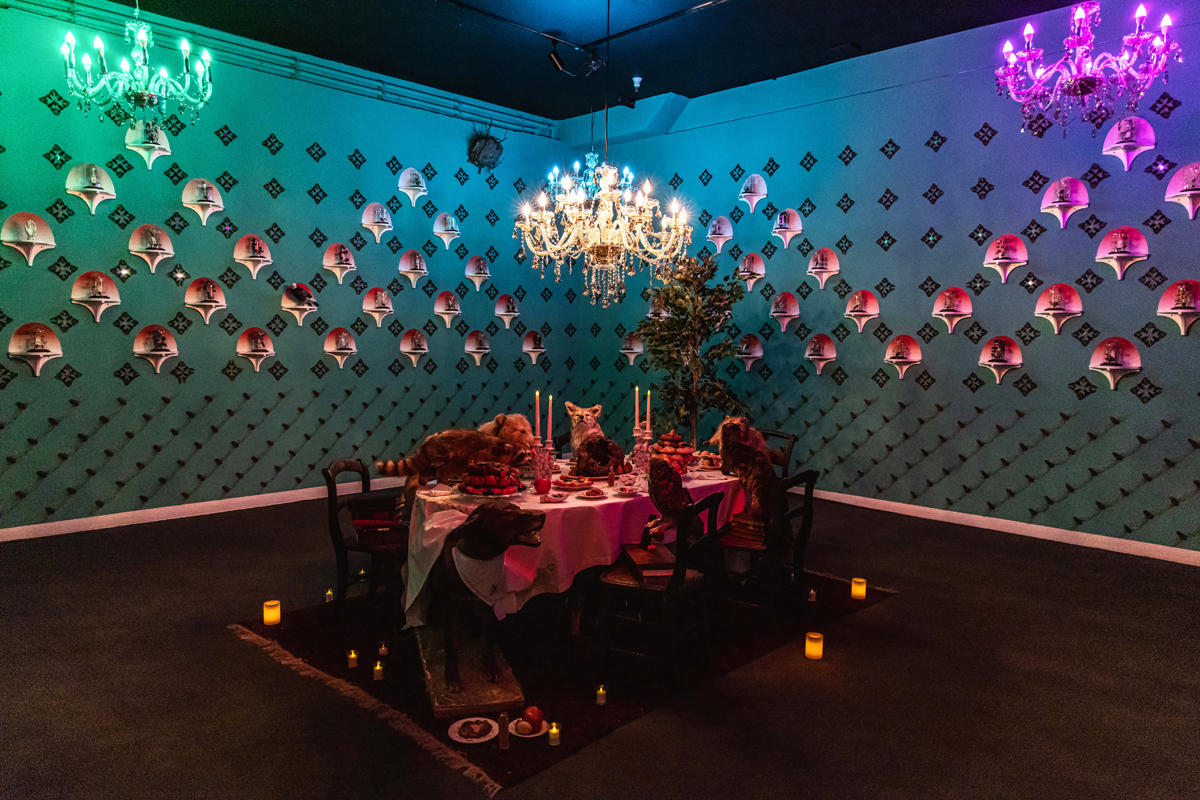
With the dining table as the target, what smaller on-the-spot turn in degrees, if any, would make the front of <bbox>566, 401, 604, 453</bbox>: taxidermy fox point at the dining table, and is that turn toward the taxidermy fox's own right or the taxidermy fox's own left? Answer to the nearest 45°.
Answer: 0° — it already faces it

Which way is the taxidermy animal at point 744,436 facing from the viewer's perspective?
to the viewer's left

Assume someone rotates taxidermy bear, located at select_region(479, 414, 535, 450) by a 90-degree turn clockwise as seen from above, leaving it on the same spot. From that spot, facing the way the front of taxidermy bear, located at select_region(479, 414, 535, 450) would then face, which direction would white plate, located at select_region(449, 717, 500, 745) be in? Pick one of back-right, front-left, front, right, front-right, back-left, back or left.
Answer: front

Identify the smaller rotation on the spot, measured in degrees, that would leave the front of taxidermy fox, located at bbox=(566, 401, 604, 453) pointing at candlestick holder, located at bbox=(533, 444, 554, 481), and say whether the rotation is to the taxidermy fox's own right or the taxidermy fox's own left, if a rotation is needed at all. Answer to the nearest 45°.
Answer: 0° — it already faces it

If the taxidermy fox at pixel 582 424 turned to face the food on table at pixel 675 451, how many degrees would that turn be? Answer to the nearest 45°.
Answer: approximately 90° to its left

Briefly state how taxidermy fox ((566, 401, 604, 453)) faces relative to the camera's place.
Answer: facing the viewer

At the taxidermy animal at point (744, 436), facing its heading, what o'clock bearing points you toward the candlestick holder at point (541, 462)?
The candlestick holder is roughly at 11 o'clock from the taxidermy animal.

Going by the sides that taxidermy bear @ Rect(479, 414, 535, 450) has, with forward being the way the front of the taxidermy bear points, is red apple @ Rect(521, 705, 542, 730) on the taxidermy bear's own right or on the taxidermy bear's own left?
on the taxidermy bear's own right

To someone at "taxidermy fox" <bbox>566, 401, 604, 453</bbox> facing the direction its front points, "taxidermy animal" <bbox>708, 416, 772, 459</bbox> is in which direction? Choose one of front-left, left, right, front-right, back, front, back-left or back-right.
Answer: left

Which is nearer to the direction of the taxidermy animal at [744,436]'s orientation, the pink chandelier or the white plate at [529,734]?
the white plate

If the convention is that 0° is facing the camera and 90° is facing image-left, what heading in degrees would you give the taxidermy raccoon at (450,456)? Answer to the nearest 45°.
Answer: approximately 270°

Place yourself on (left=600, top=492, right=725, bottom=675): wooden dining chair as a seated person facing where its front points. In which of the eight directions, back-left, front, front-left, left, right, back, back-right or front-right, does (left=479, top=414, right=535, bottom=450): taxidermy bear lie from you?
front

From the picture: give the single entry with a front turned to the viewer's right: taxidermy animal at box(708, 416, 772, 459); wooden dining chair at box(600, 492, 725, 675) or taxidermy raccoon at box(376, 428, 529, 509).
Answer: taxidermy raccoon at box(376, 428, 529, 509)

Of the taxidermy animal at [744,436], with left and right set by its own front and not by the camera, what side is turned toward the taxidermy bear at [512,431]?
front

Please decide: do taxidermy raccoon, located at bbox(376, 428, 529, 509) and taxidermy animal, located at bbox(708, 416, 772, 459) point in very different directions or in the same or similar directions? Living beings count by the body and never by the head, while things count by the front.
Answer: very different directions

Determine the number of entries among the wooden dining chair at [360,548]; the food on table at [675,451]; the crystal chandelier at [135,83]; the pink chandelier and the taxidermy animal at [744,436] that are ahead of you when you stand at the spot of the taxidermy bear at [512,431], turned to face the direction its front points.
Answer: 3

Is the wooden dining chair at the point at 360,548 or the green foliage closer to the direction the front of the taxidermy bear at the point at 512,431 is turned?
the green foliage

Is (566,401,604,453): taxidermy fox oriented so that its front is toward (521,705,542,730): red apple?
yes

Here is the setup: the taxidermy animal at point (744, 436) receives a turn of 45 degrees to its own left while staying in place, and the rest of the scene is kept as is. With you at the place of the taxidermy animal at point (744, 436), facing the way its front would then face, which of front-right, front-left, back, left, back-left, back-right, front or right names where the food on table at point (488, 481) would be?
front

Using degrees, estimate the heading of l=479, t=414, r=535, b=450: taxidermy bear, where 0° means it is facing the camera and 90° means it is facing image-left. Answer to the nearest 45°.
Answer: approximately 270°

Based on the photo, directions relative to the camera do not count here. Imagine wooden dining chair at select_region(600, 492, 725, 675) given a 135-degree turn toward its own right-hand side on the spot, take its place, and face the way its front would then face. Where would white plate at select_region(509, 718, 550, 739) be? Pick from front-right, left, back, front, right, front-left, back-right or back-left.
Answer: back-right

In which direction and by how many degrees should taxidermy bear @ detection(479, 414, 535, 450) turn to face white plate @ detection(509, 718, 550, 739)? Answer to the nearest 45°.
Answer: approximately 90° to its right

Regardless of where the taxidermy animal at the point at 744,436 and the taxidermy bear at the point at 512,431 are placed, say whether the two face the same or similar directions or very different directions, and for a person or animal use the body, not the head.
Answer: very different directions
